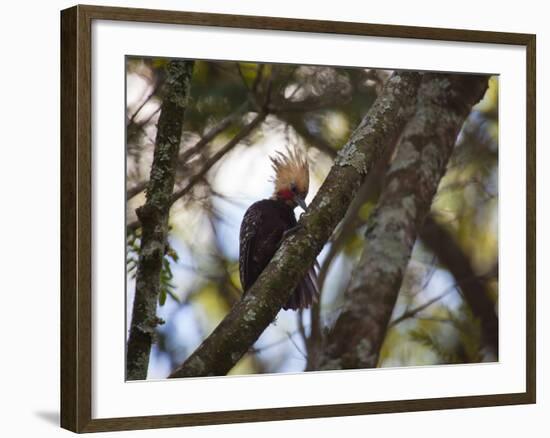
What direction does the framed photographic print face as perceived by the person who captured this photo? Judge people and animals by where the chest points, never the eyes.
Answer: facing the viewer and to the right of the viewer
